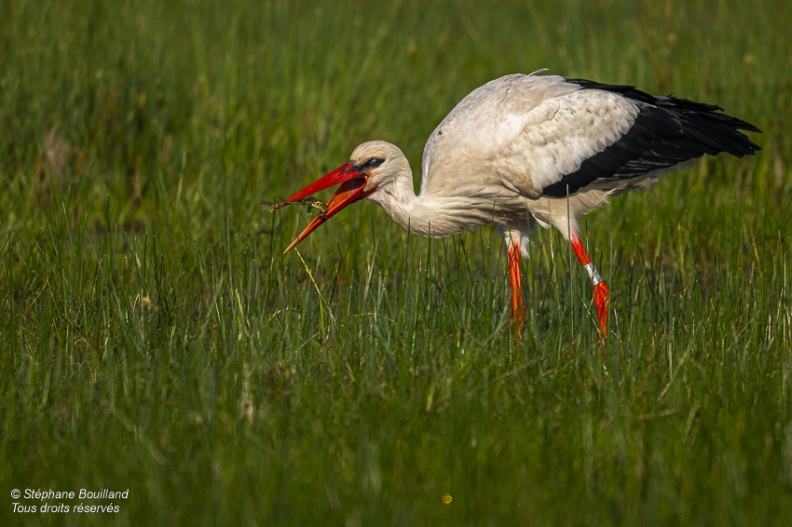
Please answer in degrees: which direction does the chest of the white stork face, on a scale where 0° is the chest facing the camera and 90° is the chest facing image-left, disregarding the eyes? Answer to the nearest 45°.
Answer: approximately 90°
